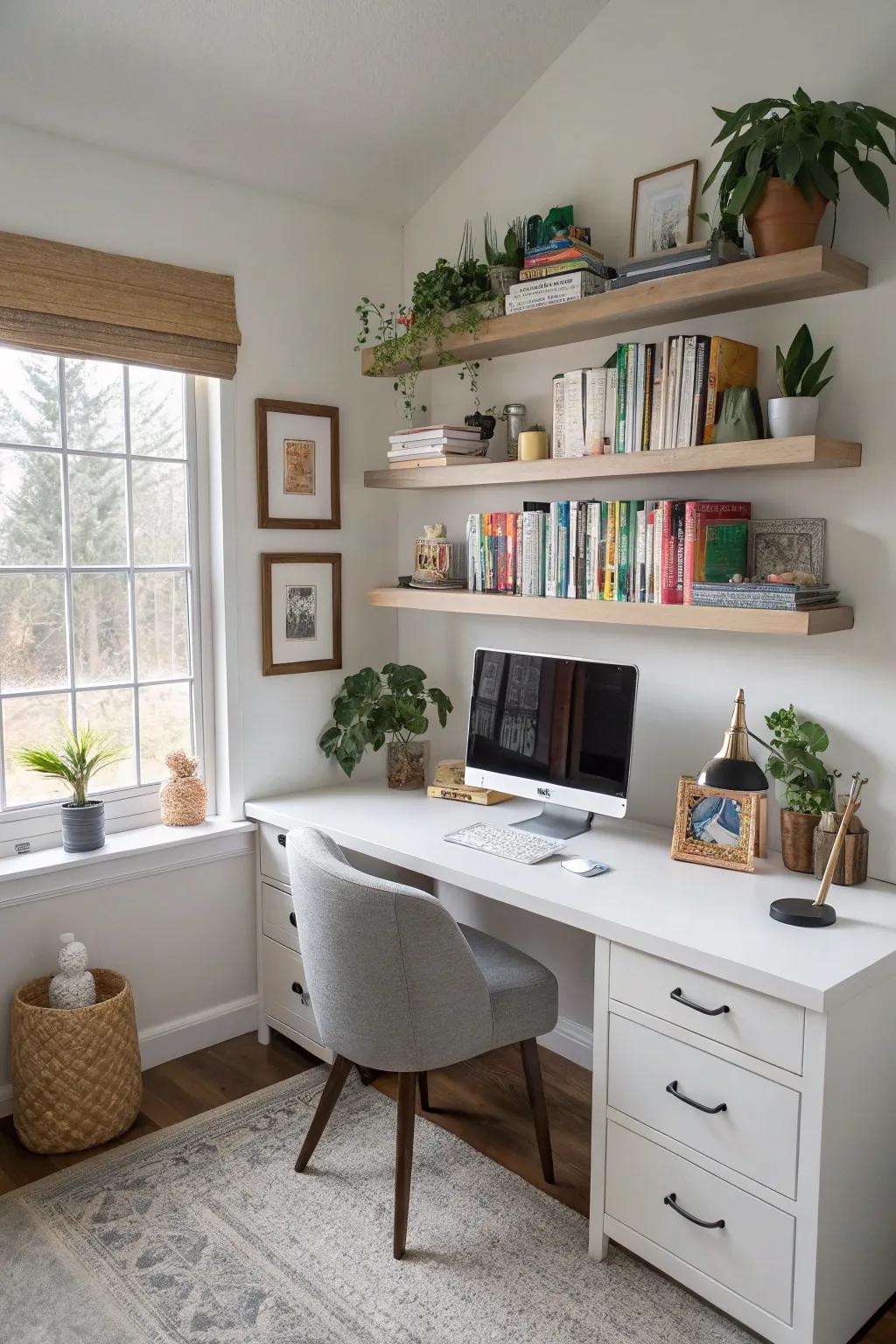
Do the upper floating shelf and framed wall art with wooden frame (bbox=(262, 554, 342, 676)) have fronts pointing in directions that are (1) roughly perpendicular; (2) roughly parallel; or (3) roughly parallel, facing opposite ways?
roughly perpendicular

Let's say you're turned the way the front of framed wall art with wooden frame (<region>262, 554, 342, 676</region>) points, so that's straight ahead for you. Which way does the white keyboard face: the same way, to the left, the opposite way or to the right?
to the right

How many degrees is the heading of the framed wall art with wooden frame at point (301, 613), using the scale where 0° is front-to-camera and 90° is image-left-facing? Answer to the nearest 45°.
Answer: approximately 315°

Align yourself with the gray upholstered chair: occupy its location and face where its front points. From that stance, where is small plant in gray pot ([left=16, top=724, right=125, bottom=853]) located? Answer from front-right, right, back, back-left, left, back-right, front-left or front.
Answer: left

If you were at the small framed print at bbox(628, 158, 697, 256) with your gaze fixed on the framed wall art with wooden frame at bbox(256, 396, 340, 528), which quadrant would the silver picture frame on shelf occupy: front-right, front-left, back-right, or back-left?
back-left

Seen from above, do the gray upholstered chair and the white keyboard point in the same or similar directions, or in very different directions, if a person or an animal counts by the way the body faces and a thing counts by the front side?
very different directions

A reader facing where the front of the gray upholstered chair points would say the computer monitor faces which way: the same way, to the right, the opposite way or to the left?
the opposite way

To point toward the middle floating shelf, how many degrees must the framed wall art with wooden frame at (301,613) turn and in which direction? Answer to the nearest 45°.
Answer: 0° — it already faces it

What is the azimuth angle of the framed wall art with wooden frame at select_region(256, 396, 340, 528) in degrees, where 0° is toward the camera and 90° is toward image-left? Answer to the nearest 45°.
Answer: approximately 315°

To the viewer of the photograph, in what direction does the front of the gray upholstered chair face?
facing away from the viewer and to the right of the viewer

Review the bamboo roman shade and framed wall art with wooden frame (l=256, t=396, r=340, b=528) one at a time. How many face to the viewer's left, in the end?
0
